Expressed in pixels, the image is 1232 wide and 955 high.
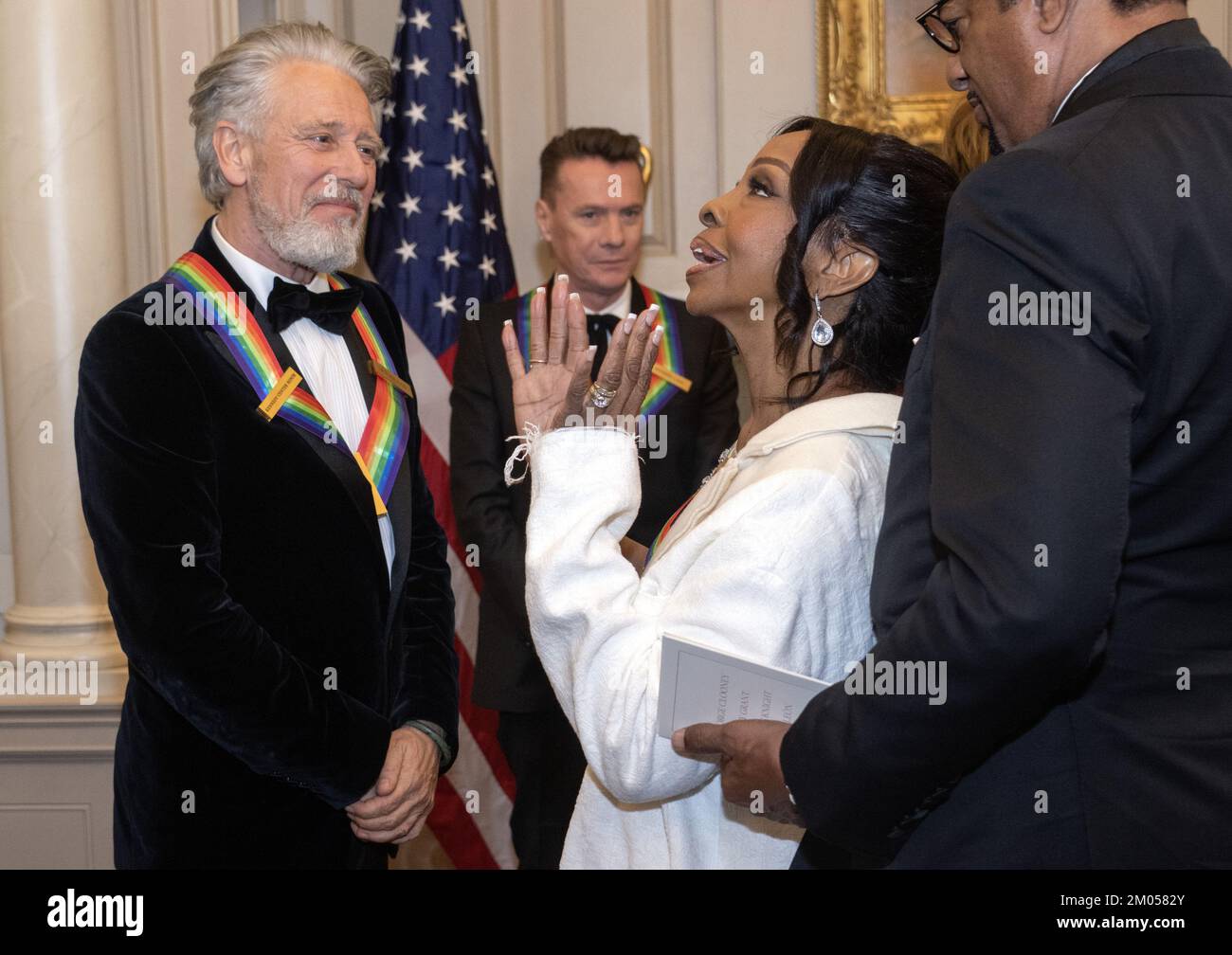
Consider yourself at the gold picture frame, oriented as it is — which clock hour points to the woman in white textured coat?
The woman in white textured coat is roughly at 12 o'clock from the gold picture frame.

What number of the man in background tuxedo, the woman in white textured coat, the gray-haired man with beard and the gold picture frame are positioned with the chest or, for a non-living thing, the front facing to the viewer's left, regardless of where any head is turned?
1

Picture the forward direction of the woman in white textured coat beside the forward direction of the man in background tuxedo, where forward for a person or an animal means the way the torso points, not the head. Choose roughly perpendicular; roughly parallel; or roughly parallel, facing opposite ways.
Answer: roughly perpendicular

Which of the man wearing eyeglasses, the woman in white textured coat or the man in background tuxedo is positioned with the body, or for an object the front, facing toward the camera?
the man in background tuxedo

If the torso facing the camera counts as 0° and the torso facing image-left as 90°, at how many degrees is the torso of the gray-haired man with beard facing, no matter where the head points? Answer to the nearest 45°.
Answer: approximately 315°

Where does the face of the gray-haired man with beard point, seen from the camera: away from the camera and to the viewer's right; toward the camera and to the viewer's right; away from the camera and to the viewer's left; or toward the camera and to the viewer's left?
toward the camera and to the viewer's right

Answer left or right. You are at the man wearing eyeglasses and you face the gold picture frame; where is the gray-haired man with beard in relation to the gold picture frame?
left

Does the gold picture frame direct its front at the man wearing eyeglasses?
yes

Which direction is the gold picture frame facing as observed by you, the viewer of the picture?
facing the viewer

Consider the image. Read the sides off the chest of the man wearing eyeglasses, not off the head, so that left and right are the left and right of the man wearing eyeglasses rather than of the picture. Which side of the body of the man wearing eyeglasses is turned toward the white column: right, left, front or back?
front

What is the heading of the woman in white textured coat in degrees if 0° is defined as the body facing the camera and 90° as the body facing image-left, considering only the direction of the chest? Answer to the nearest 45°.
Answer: approximately 90°

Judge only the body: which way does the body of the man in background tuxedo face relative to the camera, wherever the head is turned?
toward the camera

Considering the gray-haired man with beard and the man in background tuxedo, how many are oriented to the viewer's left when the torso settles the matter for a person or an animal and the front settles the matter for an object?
0
